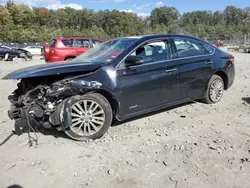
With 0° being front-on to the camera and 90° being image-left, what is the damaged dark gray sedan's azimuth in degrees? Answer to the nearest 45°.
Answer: approximately 45°

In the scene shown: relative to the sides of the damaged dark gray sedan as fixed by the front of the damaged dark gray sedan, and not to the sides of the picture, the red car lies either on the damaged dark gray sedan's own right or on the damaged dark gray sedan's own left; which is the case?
on the damaged dark gray sedan's own right
